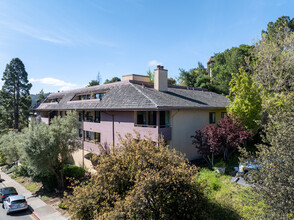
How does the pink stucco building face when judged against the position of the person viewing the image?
facing the viewer and to the left of the viewer

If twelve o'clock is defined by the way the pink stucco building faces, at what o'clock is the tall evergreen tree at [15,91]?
The tall evergreen tree is roughly at 3 o'clock from the pink stucco building.

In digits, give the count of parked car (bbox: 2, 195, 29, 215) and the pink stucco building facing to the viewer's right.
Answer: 0

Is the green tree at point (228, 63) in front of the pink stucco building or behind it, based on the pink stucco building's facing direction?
behind

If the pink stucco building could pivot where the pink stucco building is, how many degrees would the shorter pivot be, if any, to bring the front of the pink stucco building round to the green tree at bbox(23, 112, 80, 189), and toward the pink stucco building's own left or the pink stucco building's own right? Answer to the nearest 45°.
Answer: approximately 45° to the pink stucco building's own right

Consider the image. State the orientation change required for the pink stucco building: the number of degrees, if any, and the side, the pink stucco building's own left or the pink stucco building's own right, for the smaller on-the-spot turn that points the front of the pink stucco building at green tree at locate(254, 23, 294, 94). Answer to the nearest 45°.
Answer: approximately 135° to the pink stucco building's own left

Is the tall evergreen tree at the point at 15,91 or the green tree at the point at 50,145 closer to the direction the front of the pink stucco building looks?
the green tree

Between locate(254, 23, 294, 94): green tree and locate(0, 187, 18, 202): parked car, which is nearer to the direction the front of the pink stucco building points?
the parked car

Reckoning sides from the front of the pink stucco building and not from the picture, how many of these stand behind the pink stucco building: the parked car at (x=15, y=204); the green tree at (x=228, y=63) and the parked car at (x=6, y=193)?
1
